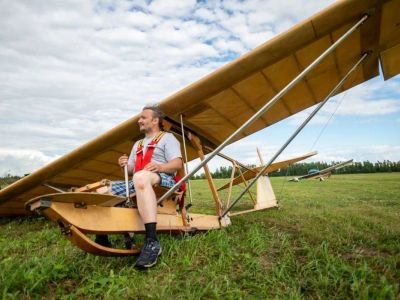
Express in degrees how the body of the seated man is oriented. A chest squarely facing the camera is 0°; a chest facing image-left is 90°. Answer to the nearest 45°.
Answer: approximately 45°
